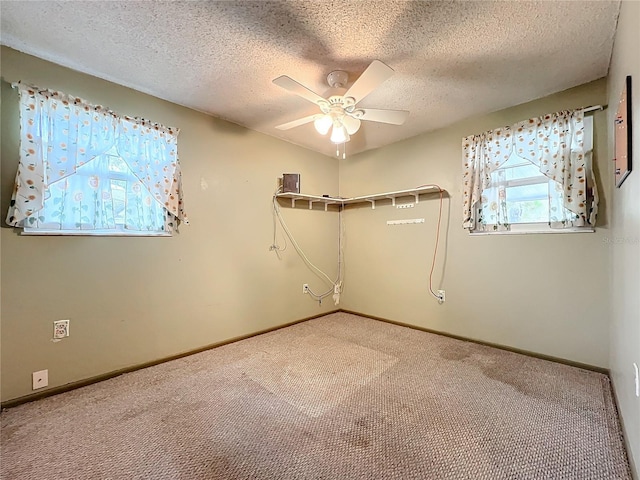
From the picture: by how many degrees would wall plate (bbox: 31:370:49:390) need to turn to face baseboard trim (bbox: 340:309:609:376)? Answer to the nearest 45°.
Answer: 0° — it already faces it

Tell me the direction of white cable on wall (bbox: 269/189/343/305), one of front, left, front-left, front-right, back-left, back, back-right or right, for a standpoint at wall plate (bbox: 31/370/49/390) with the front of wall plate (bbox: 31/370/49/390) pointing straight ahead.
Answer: front-left

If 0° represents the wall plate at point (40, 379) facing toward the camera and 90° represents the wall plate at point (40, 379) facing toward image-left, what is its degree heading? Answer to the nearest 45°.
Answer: approximately 315°

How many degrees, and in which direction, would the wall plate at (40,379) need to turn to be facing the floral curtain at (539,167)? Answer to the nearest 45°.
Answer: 0° — it already faces it

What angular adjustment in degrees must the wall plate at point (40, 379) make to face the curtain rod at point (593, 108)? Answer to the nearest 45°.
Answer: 0° — it already faces it
